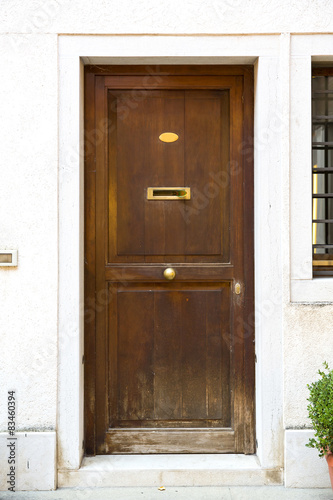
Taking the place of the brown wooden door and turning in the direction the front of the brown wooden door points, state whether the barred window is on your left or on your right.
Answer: on your left

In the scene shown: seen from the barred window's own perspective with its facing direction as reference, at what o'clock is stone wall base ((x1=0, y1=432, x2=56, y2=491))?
The stone wall base is roughly at 2 o'clock from the barred window.

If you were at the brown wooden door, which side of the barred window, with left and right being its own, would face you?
right

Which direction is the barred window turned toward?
toward the camera

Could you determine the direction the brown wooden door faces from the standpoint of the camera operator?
facing the viewer

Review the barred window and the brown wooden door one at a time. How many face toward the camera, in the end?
2

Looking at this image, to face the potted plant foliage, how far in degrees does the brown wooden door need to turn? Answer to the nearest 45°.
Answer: approximately 45° to its left
